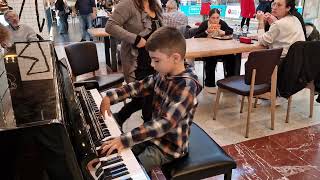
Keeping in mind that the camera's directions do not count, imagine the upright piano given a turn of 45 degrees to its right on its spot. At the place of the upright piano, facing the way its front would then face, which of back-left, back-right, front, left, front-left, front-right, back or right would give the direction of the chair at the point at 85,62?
back-left

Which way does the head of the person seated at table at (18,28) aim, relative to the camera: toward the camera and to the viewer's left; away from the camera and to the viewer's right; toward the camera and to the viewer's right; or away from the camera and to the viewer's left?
toward the camera and to the viewer's right

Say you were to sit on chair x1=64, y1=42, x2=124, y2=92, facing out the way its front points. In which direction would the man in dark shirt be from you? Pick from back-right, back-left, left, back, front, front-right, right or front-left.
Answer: back-left

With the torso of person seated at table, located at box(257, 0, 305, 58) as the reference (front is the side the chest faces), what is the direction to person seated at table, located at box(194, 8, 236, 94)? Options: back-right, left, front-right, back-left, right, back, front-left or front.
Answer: front-right

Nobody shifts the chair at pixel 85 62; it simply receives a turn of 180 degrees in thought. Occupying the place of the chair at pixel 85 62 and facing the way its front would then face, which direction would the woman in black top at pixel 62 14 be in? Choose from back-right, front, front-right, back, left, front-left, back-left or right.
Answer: front-right

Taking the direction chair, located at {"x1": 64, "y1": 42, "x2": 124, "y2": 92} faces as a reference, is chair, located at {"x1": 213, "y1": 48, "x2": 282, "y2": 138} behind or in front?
in front

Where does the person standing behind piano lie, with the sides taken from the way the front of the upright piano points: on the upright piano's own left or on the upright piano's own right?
on the upright piano's own left

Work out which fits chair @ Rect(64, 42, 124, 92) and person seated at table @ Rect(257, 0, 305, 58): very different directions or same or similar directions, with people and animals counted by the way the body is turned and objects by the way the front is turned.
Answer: very different directions

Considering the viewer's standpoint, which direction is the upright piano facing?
facing to the right of the viewer
